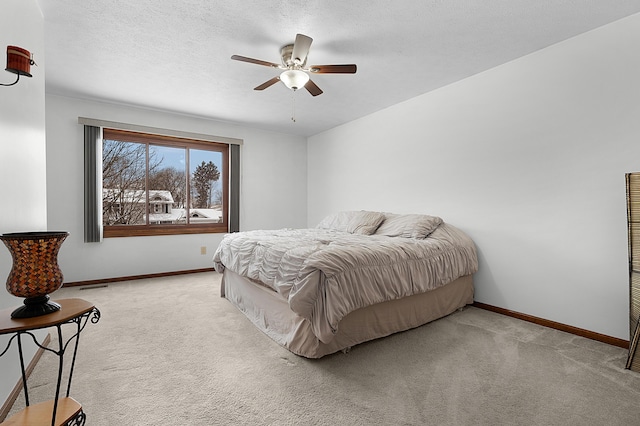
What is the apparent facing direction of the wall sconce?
to the viewer's right

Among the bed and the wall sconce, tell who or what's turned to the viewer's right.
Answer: the wall sconce

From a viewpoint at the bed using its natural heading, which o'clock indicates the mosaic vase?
The mosaic vase is roughly at 12 o'clock from the bed.

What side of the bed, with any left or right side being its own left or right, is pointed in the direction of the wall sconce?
front

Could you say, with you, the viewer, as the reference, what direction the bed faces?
facing the viewer and to the left of the viewer

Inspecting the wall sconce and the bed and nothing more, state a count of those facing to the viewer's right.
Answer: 1

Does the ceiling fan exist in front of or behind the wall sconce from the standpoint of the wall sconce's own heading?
in front

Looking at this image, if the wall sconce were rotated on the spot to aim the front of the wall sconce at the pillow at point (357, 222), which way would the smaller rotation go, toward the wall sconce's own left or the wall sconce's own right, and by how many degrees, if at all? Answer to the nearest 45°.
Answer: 0° — it already faces it

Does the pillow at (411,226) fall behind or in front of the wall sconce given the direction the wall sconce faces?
in front

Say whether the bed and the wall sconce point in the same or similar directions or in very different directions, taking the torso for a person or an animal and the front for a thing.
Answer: very different directions

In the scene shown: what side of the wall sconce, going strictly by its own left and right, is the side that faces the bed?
front
